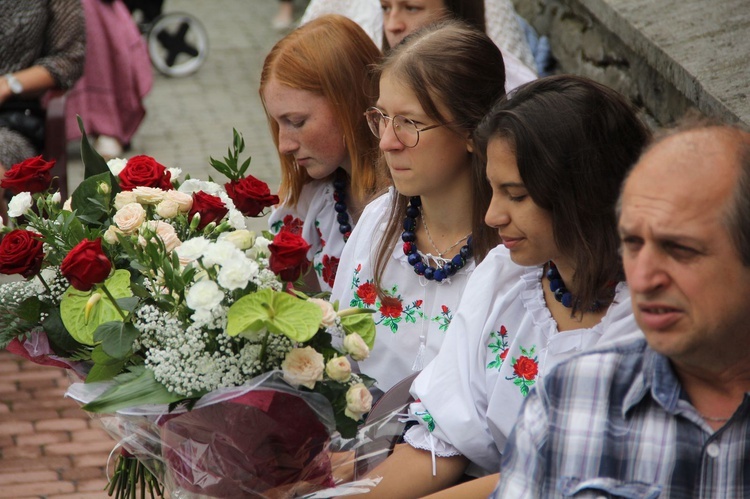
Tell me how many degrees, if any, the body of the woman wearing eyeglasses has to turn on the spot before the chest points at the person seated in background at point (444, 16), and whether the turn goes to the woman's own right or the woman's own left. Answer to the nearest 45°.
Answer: approximately 135° to the woman's own right

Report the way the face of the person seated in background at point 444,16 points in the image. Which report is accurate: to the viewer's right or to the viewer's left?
to the viewer's left

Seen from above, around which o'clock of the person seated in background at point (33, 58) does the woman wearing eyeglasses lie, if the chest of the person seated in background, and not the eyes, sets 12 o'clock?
The woman wearing eyeglasses is roughly at 10 o'clock from the person seated in background.

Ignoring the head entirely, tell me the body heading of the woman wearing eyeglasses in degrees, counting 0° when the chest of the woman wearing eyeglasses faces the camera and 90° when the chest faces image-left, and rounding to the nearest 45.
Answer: approximately 45°

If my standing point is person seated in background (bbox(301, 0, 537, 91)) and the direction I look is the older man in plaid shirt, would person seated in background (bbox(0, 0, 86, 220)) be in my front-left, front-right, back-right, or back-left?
back-right

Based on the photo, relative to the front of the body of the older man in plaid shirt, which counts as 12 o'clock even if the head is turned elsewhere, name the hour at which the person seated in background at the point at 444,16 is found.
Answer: The person seated in background is roughly at 4 o'clock from the older man in plaid shirt.

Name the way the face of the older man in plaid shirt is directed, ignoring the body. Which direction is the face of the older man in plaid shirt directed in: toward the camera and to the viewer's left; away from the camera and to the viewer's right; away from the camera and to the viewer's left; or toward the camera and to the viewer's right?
toward the camera and to the viewer's left

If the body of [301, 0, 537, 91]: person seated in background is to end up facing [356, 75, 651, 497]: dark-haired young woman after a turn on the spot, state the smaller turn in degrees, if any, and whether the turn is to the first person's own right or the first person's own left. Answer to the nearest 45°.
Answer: approximately 45° to the first person's own left

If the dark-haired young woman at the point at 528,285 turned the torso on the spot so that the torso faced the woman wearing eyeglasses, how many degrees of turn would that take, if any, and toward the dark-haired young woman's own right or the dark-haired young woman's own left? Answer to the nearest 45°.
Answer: approximately 90° to the dark-haired young woman's own right

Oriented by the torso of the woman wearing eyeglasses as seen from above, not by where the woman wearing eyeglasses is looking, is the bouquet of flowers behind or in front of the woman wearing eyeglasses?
in front

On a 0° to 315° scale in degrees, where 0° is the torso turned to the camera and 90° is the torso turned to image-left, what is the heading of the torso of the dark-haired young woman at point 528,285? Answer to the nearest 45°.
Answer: approximately 45°

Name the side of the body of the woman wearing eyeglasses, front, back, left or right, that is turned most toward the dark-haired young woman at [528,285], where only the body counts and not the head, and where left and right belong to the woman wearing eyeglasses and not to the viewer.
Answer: left

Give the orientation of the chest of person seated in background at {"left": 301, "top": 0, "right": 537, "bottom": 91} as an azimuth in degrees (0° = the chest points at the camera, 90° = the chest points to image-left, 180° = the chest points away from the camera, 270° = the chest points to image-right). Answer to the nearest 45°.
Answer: approximately 45°

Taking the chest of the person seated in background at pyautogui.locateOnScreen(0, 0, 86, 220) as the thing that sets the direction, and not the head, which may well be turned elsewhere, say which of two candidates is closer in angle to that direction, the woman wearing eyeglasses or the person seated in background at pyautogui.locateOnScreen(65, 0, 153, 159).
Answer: the woman wearing eyeglasses

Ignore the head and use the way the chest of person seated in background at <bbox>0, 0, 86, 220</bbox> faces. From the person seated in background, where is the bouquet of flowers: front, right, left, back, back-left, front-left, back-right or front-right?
front-left

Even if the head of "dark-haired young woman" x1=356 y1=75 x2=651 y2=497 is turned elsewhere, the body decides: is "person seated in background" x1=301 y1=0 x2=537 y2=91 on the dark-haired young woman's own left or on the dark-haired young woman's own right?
on the dark-haired young woman's own right
